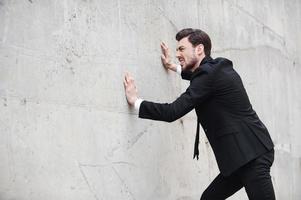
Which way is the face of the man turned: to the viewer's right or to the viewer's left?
to the viewer's left

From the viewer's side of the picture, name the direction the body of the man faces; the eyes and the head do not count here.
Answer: to the viewer's left
